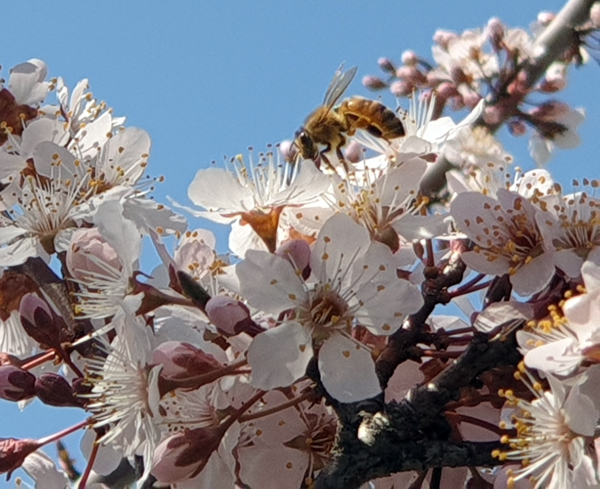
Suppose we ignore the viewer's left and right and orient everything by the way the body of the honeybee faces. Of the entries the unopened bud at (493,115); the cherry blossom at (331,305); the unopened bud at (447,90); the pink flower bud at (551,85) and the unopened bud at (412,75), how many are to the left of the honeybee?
1

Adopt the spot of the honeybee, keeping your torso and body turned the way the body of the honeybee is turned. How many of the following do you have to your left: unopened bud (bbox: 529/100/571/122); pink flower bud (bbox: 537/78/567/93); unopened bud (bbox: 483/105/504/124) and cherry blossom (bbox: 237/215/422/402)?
1

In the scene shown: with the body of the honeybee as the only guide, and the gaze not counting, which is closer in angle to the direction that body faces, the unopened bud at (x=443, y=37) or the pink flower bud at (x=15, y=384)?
the pink flower bud

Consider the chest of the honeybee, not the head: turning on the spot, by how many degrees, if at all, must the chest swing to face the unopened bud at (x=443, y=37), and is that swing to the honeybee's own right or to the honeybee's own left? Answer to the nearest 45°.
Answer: approximately 90° to the honeybee's own right

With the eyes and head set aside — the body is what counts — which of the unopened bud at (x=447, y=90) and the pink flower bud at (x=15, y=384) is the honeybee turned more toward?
the pink flower bud

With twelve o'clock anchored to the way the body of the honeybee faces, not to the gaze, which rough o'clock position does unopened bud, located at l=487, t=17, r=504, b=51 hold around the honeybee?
The unopened bud is roughly at 4 o'clock from the honeybee.

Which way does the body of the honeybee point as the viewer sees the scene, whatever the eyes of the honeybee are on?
to the viewer's left

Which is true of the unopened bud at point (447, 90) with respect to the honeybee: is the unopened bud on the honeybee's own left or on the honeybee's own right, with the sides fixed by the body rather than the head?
on the honeybee's own right

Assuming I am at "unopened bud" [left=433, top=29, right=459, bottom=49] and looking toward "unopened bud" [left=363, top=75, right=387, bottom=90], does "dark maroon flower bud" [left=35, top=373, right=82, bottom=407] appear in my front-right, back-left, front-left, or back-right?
front-left

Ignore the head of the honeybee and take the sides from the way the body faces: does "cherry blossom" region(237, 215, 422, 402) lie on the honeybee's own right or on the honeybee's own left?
on the honeybee's own left

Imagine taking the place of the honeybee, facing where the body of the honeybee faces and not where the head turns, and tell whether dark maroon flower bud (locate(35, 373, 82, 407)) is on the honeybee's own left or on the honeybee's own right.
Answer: on the honeybee's own left

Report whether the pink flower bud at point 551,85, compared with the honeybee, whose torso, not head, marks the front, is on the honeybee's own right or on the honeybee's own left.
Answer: on the honeybee's own right

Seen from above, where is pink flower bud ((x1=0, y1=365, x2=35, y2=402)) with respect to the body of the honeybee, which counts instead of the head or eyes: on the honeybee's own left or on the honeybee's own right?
on the honeybee's own left

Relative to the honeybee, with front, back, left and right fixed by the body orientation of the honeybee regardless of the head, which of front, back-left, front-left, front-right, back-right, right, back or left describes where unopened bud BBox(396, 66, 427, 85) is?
right
